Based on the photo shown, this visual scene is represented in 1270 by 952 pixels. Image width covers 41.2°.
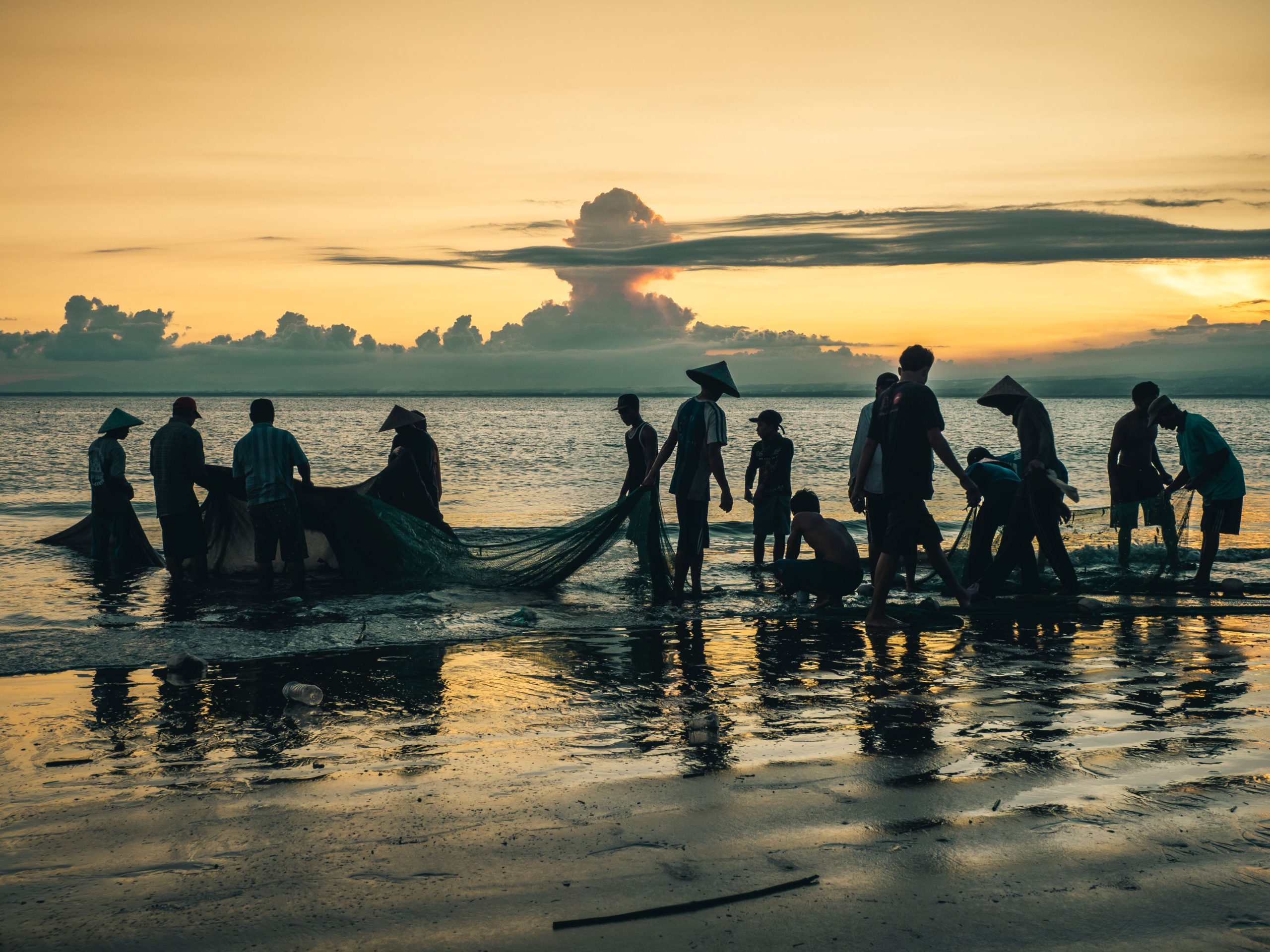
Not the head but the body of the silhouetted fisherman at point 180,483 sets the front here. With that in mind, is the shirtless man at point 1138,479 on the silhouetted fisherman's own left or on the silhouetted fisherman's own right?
on the silhouetted fisherman's own right

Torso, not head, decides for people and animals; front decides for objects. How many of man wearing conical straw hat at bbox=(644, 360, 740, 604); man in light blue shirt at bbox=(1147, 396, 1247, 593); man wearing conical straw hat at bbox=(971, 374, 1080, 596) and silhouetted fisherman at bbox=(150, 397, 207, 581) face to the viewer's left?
2

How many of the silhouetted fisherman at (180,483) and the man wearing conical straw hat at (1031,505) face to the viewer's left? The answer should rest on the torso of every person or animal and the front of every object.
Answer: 1

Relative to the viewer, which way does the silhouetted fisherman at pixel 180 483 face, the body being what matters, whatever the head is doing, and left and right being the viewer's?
facing away from the viewer and to the right of the viewer

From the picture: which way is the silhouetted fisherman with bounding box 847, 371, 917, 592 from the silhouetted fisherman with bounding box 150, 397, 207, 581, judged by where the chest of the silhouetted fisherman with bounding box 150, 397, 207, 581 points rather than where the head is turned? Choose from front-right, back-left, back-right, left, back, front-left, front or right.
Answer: right

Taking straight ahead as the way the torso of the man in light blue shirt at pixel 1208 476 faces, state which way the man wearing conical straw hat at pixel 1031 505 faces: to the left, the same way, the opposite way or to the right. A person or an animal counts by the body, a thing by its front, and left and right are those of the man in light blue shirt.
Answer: the same way

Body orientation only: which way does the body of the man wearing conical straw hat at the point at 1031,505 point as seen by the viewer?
to the viewer's left

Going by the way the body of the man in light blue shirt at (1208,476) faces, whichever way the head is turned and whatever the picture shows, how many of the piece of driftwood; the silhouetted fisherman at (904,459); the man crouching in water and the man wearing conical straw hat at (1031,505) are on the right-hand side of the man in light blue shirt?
0

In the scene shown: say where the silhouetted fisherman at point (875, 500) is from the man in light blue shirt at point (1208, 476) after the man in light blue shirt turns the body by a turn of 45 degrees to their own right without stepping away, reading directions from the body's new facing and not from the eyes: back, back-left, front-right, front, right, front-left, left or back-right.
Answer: left

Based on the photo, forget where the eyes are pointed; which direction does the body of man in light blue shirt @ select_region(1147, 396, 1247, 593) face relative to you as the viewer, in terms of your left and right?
facing to the left of the viewer
